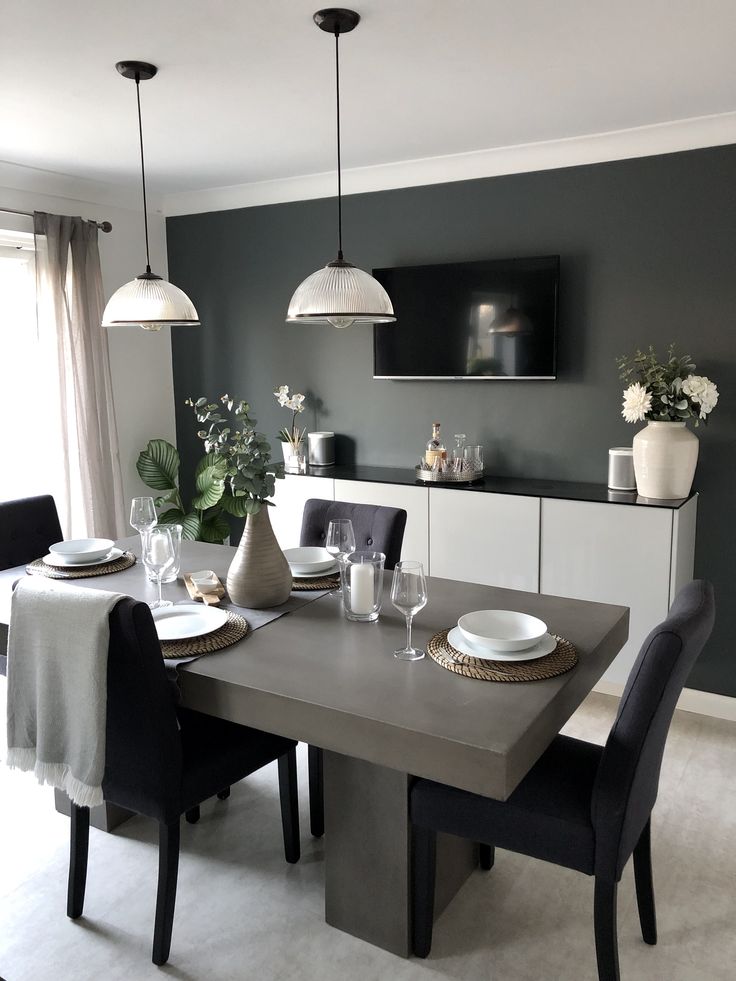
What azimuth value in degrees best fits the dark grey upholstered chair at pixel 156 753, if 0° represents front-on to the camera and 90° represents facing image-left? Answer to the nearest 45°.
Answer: approximately 225°

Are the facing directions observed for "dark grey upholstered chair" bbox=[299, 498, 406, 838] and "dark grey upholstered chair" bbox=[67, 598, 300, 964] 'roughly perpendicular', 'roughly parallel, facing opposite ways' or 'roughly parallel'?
roughly parallel, facing opposite ways

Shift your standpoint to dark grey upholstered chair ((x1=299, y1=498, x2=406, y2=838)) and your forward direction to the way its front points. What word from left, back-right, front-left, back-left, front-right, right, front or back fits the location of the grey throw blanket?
front

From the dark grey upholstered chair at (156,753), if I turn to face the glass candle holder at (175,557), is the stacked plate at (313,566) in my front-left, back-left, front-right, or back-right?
front-right

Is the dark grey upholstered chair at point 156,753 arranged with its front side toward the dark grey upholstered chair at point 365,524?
yes

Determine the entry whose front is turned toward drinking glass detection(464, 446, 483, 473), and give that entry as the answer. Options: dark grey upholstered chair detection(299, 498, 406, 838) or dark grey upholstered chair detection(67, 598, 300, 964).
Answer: dark grey upholstered chair detection(67, 598, 300, 964)

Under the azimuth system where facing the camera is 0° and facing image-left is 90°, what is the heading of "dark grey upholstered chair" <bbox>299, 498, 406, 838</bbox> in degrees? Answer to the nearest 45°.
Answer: approximately 45°

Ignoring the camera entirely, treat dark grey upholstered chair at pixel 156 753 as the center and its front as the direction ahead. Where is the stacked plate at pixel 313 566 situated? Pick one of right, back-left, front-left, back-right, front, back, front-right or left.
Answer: front

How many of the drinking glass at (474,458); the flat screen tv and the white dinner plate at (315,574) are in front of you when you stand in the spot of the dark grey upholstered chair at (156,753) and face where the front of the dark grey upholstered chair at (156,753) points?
3

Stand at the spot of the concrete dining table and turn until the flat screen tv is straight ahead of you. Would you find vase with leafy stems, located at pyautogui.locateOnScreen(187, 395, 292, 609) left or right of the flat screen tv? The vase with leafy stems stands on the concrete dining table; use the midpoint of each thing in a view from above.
left

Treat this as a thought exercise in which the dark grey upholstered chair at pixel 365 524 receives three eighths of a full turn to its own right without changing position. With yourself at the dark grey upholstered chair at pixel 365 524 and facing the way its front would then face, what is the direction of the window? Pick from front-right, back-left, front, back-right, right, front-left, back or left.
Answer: front-left

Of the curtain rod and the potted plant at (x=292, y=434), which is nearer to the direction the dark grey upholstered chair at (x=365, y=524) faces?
the curtain rod

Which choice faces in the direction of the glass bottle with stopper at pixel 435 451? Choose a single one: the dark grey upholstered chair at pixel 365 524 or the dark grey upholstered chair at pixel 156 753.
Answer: the dark grey upholstered chair at pixel 156 753

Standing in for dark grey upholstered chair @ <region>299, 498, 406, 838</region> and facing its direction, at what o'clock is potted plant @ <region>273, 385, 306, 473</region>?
The potted plant is roughly at 4 o'clock from the dark grey upholstered chair.

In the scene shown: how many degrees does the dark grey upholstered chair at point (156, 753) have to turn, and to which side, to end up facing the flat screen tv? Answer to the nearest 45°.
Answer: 0° — it already faces it

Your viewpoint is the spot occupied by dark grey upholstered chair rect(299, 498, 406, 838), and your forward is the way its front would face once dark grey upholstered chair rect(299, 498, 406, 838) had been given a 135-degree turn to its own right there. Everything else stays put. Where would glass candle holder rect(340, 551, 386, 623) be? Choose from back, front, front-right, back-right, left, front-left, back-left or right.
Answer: back

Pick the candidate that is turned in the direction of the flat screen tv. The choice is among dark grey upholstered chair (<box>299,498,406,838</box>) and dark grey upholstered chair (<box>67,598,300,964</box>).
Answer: dark grey upholstered chair (<box>67,598,300,964</box>)

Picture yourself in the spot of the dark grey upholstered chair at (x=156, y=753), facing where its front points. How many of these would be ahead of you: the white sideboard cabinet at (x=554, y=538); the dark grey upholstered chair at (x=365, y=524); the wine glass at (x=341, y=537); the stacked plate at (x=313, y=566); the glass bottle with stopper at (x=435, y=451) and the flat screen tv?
6

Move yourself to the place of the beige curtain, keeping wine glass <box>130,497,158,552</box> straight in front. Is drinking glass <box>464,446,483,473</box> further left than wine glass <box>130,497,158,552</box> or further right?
left
